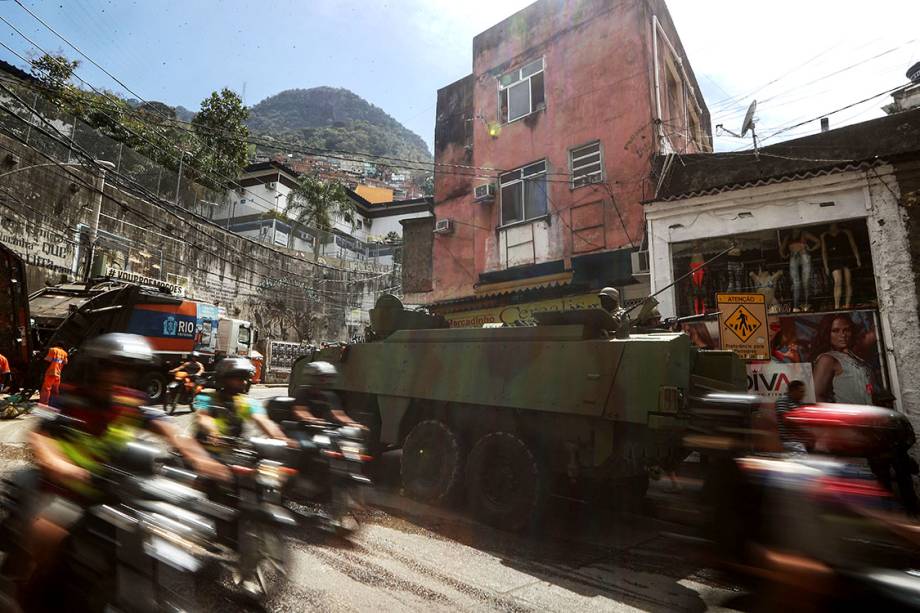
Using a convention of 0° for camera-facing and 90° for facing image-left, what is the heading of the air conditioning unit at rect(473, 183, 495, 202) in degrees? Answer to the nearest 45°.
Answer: approximately 45°

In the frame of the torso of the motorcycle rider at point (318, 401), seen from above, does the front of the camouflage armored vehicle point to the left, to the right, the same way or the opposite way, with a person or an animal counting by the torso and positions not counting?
the opposite way

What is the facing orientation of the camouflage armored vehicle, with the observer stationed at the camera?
facing away from the viewer and to the left of the viewer

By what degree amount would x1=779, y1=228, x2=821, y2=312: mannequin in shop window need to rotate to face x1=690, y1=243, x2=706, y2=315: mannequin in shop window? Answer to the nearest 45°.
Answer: approximately 90° to its right
